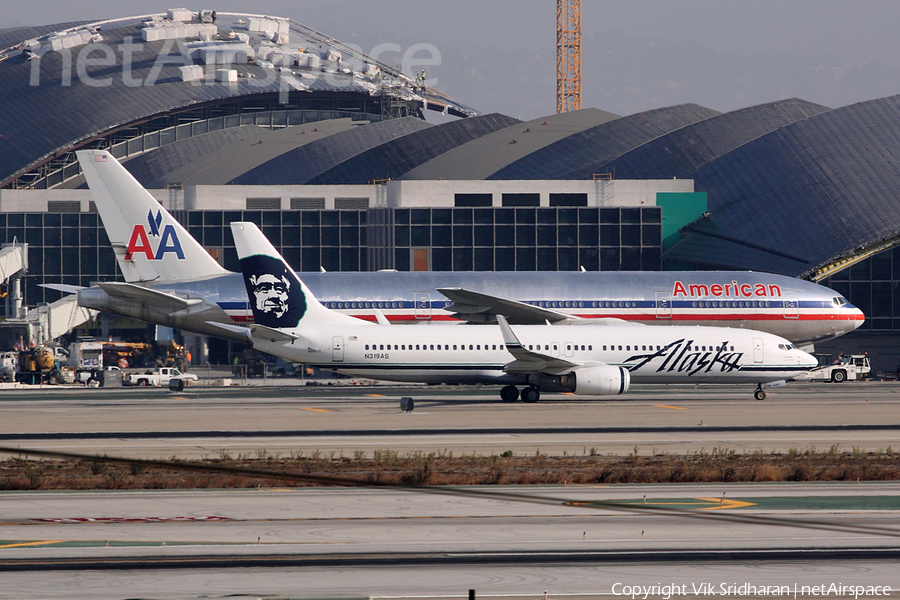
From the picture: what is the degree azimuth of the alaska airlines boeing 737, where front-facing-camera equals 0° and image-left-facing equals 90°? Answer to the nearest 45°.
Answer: approximately 270°
